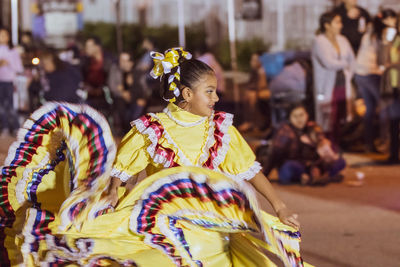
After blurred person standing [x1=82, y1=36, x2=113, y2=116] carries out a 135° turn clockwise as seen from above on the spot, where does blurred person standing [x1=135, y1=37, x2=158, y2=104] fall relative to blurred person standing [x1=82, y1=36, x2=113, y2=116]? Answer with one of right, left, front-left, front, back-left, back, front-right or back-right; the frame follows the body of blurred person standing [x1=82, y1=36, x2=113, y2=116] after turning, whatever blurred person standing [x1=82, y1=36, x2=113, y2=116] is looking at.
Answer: right

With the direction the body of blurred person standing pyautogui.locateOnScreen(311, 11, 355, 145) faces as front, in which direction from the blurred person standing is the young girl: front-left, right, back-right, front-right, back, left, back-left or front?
front-right

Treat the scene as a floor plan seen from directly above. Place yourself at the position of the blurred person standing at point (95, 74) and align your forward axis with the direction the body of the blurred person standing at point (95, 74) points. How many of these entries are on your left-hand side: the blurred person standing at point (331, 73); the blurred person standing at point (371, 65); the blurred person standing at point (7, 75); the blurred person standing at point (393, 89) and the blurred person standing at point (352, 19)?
4

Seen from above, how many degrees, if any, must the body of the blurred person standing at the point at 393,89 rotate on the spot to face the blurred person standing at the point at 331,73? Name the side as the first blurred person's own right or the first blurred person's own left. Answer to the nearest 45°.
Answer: approximately 45° to the first blurred person's own right

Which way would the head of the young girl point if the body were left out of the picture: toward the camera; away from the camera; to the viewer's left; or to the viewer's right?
to the viewer's right

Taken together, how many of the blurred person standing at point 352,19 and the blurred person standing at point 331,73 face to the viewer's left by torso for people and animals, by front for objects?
0

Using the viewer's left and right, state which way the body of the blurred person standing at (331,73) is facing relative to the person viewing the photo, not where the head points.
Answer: facing the viewer and to the right of the viewer

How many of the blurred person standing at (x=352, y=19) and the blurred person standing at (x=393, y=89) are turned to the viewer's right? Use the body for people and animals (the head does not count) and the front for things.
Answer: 0

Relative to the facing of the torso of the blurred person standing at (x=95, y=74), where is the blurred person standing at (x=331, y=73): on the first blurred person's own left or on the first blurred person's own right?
on the first blurred person's own left

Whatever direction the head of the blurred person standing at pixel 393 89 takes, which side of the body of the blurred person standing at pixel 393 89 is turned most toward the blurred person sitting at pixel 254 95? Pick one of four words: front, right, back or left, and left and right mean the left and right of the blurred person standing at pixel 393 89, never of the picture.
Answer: right

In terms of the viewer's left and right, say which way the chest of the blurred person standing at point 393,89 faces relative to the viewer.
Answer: facing the viewer and to the left of the viewer

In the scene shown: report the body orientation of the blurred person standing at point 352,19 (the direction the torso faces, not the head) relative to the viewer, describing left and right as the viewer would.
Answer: facing the viewer

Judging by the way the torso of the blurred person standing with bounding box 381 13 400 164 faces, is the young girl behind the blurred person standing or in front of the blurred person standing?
in front

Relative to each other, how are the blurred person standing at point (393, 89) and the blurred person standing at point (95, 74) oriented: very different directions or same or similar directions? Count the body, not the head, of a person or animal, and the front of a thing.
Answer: same or similar directions
